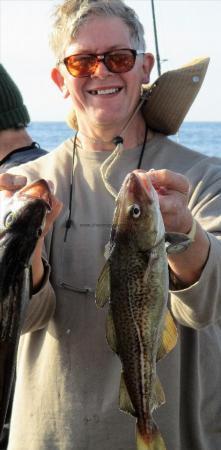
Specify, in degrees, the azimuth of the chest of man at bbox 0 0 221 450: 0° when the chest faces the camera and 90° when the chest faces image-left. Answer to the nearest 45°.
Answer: approximately 0°

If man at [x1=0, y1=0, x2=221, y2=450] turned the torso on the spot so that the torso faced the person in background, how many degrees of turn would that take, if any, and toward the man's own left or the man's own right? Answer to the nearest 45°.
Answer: approximately 180°
